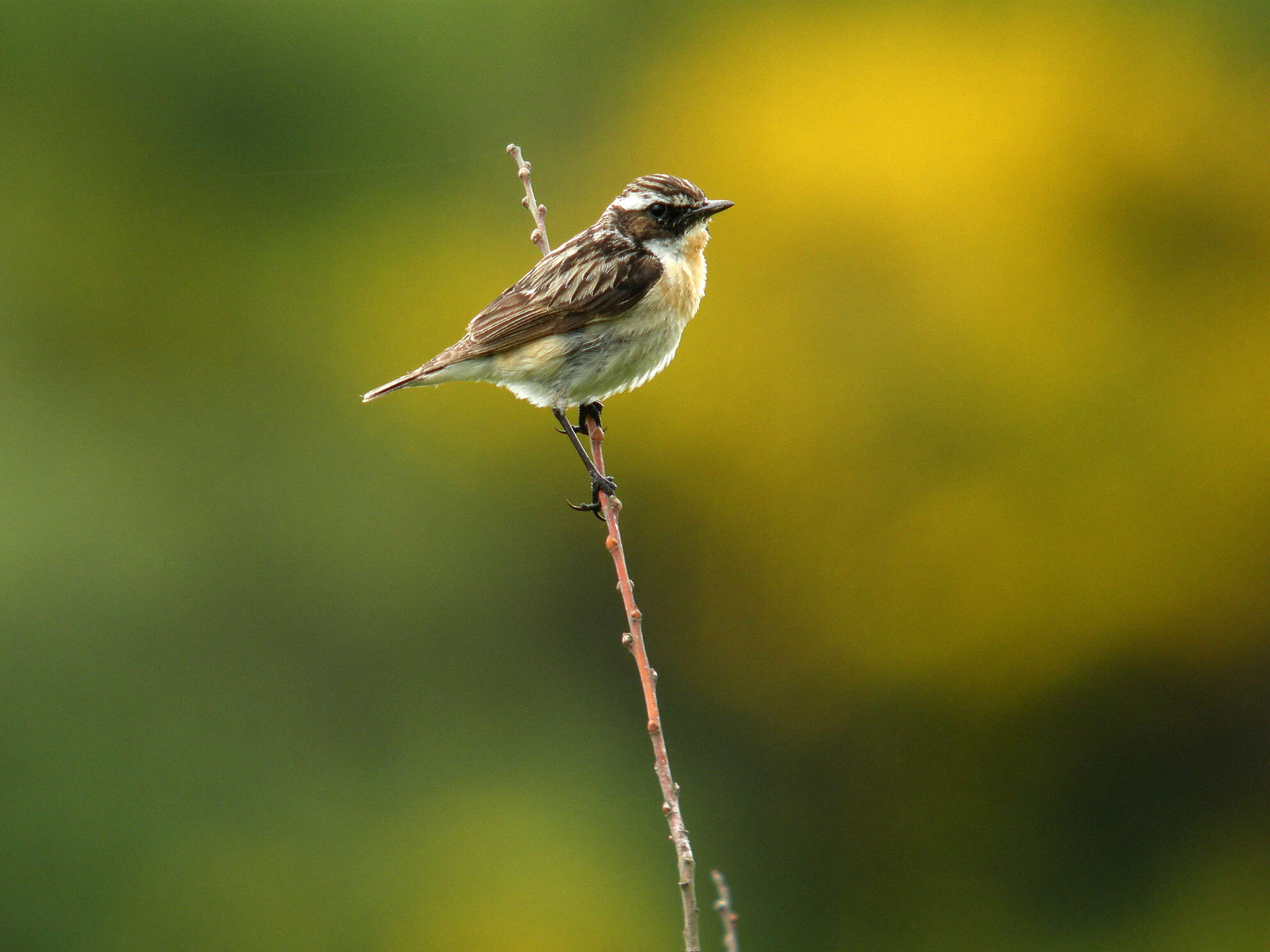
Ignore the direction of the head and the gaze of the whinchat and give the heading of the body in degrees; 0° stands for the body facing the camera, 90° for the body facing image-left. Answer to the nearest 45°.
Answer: approximately 270°
